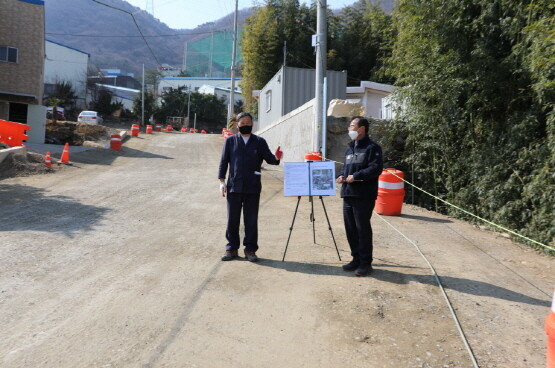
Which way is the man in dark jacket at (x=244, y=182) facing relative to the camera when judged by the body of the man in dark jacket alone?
toward the camera

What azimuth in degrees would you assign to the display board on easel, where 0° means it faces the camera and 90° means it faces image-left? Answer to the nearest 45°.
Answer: approximately 0°

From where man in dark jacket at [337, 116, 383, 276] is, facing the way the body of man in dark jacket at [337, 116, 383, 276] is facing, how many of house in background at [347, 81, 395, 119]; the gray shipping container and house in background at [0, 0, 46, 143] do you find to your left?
0

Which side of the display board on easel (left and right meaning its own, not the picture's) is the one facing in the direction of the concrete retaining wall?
back

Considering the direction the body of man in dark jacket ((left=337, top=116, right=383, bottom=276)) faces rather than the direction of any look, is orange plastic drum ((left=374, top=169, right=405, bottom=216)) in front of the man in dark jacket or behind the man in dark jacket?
behind

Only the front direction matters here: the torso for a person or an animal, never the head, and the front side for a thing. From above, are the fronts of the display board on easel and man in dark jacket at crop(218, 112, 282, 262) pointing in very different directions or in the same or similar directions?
same or similar directions

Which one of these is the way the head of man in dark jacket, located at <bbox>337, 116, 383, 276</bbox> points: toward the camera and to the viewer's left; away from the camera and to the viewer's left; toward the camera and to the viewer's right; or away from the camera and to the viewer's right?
toward the camera and to the viewer's left

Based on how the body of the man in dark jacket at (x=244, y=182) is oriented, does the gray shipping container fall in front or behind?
behind

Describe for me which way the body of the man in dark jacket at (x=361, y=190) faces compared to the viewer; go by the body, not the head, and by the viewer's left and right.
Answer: facing the viewer and to the left of the viewer

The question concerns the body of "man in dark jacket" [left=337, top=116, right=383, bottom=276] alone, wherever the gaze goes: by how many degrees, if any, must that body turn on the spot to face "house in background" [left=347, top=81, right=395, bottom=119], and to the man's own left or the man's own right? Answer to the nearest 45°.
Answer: approximately 135° to the man's own right

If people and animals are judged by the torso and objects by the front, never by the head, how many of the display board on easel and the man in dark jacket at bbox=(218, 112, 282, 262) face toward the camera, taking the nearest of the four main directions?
2
